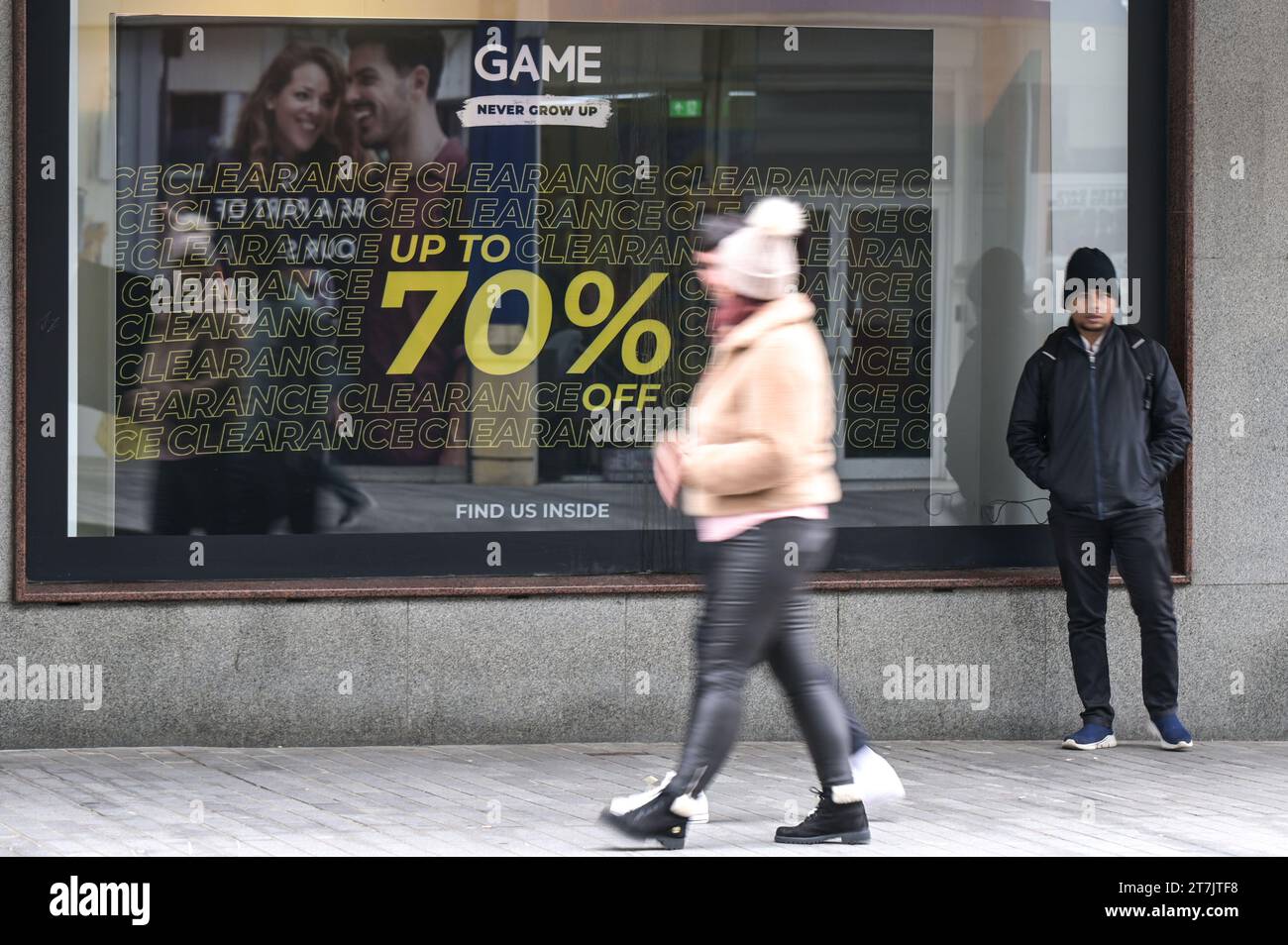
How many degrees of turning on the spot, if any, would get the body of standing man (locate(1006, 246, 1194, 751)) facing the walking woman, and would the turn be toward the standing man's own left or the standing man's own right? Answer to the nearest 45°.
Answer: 0° — they already face them

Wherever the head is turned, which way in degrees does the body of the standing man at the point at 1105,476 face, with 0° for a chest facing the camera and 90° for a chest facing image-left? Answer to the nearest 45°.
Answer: approximately 0°

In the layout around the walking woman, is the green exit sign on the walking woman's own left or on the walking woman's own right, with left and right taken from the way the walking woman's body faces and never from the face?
on the walking woman's own right

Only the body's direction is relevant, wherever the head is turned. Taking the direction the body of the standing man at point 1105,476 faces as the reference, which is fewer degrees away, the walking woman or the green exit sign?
the walking woman

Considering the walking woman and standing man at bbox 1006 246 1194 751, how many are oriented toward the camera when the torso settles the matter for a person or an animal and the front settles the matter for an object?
1

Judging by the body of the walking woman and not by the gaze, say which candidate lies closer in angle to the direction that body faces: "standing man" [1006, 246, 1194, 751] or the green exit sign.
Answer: the green exit sign

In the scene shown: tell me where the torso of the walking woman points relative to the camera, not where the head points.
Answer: to the viewer's left

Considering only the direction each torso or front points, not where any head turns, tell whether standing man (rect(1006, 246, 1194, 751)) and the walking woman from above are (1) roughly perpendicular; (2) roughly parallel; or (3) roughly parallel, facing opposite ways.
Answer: roughly perpendicular
